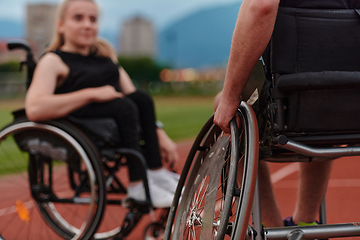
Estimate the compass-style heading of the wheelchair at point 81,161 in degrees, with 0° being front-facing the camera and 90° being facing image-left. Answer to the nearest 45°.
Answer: approximately 315°

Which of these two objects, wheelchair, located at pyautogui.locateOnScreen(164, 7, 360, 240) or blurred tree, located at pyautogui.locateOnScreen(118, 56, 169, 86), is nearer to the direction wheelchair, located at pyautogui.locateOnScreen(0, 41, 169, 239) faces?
the wheelchair

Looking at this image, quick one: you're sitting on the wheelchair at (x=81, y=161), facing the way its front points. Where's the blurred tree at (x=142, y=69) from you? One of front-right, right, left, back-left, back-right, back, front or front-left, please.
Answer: back-left

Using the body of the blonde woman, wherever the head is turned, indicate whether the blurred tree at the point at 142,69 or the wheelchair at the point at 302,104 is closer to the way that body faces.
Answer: the wheelchair

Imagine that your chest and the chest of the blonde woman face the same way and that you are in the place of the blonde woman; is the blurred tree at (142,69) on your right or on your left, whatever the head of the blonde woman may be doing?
on your left

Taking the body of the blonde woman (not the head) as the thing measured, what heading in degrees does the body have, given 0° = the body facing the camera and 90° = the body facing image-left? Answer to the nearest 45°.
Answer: approximately 315°

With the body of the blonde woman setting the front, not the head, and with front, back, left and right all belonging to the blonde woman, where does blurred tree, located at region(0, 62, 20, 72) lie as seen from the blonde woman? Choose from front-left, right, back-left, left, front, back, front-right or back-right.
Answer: back-left

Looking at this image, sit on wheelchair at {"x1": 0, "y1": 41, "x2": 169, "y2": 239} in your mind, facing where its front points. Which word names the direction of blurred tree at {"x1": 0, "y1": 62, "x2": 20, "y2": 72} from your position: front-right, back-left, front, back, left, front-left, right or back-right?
back-left
